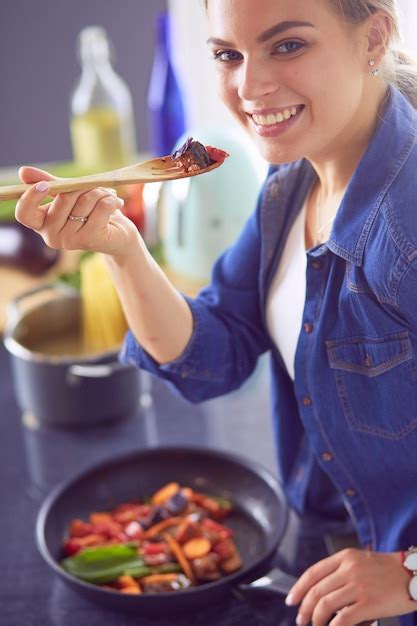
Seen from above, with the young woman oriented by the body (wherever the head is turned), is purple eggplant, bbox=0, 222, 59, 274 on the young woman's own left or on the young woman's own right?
on the young woman's own right

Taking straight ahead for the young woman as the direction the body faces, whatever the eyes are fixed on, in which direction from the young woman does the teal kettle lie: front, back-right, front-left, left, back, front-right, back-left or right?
back-right

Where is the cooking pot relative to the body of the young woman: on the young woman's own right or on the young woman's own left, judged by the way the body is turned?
on the young woman's own right

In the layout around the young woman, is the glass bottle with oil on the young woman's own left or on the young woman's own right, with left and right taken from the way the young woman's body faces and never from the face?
on the young woman's own right
